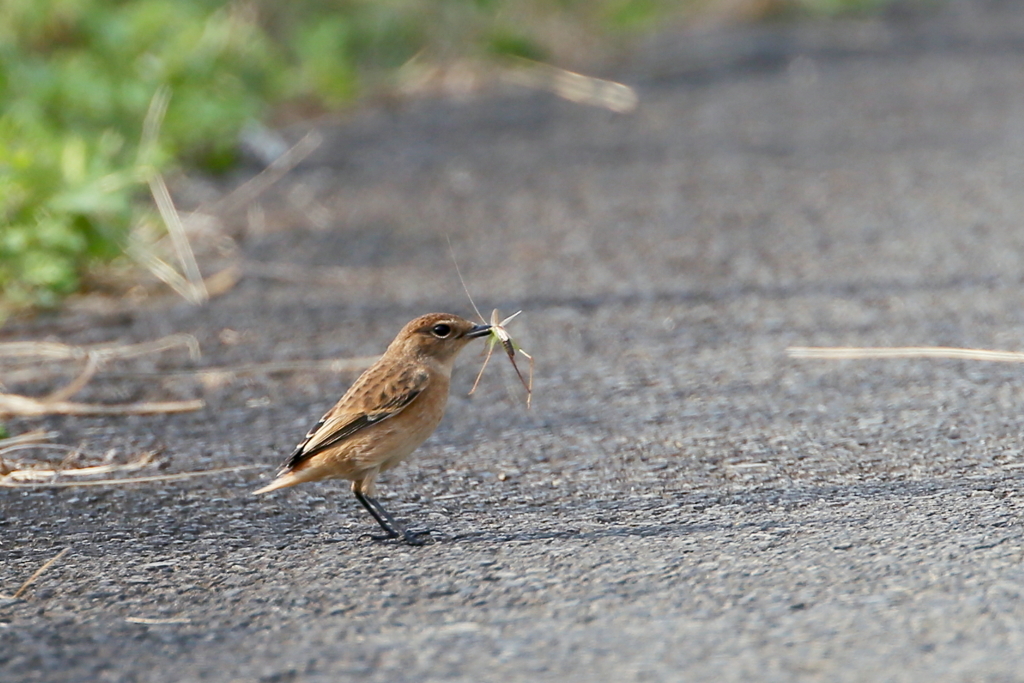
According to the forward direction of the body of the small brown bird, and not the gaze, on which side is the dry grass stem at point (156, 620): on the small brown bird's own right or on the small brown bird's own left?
on the small brown bird's own right

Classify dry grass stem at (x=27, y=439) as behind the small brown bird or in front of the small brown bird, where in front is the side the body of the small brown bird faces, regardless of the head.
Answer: behind

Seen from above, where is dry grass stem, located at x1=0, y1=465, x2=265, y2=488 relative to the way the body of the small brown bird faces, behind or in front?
behind

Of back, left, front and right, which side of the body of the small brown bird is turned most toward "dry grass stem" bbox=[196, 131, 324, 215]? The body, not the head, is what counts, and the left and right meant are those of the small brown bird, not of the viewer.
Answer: left

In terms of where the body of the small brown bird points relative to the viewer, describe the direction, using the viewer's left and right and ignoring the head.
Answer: facing to the right of the viewer

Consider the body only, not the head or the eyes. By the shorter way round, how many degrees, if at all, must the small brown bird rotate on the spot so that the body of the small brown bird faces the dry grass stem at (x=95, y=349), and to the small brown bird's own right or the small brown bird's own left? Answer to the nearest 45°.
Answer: approximately 135° to the small brown bird's own left

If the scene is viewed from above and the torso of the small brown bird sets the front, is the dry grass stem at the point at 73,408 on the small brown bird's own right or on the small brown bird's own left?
on the small brown bird's own left

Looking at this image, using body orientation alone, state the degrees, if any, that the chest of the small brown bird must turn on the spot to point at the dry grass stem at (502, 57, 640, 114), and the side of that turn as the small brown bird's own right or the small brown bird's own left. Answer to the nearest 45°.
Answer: approximately 90° to the small brown bird's own left
